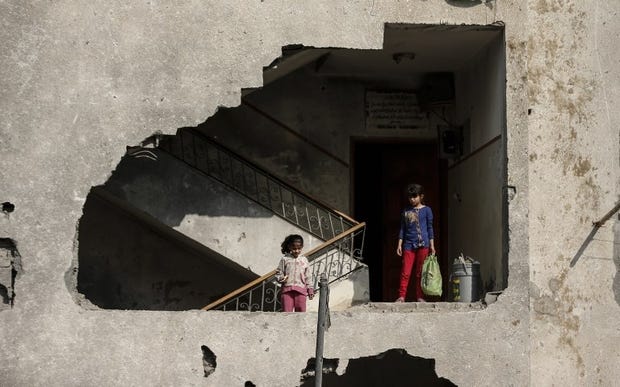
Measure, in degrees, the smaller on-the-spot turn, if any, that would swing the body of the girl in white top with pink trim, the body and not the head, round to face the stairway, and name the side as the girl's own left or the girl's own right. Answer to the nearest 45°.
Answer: approximately 180°

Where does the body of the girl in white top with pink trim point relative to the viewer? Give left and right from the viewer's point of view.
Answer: facing the viewer

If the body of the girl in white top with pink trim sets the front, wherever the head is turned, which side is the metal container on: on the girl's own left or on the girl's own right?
on the girl's own left
